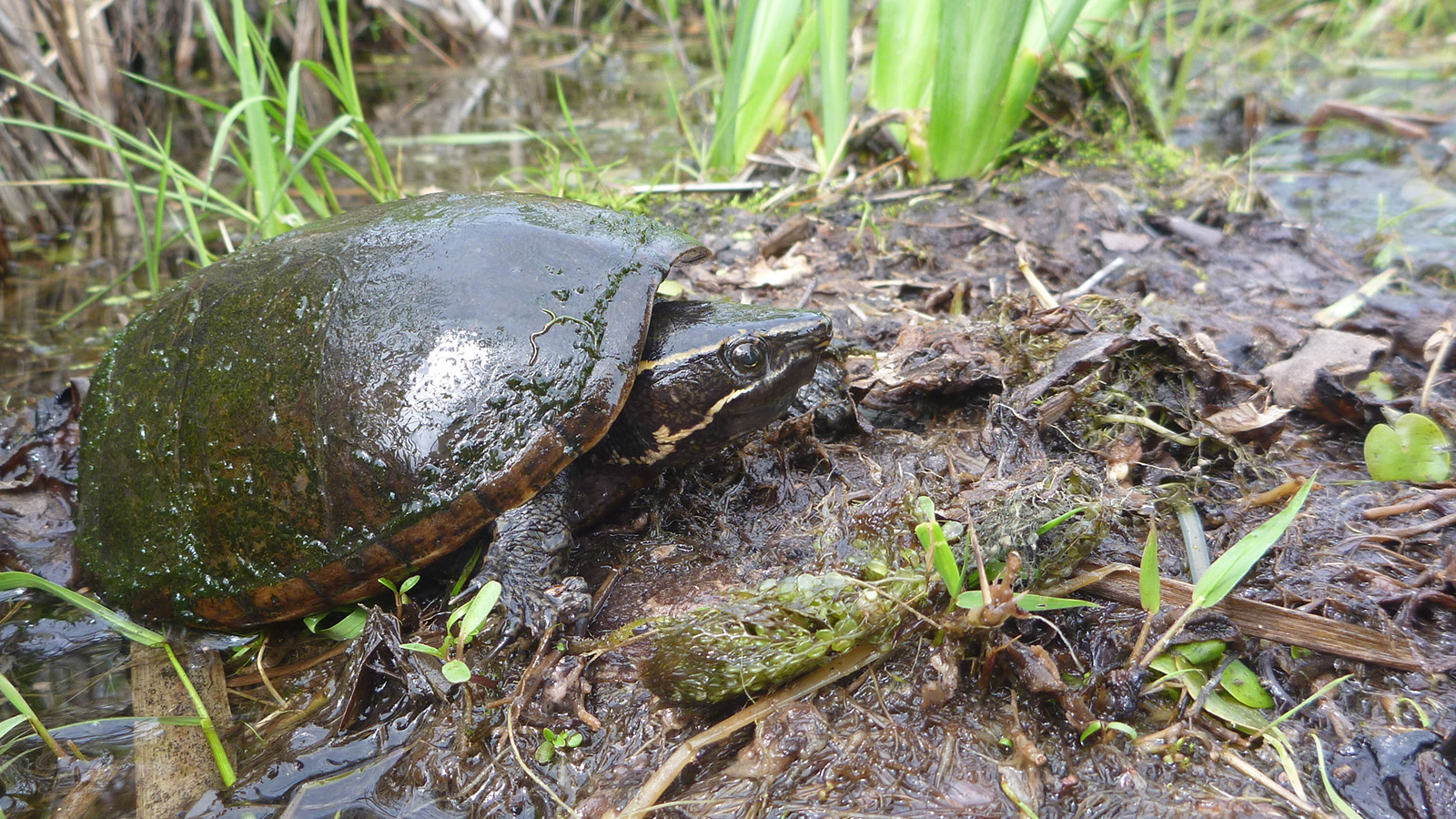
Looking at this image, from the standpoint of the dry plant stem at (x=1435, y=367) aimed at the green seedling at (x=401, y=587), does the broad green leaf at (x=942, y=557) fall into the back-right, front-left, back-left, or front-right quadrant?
front-left

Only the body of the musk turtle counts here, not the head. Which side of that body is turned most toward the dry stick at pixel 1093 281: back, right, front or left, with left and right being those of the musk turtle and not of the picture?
front

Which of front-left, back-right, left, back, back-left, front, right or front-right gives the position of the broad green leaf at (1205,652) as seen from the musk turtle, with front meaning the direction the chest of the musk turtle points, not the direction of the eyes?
front-right

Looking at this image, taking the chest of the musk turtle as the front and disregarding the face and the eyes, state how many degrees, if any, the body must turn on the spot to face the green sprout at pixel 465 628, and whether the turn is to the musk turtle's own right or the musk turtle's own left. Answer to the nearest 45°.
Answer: approximately 90° to the musk turtle's own right

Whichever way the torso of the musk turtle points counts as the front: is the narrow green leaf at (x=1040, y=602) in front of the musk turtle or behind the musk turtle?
in front

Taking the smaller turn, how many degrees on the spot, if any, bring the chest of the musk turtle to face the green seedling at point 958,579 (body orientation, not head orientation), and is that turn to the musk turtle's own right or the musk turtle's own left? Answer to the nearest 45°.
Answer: approximately 45° to the musk turtle's own right

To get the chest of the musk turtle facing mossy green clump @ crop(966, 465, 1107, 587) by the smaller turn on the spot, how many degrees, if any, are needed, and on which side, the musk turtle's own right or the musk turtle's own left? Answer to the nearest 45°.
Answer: approximately 45° to the musk turtle's own right

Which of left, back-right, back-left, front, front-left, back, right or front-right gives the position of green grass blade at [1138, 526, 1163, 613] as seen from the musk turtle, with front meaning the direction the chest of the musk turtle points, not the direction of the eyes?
front-right

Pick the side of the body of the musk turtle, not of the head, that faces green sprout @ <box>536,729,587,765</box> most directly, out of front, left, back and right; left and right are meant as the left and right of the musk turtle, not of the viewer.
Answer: right

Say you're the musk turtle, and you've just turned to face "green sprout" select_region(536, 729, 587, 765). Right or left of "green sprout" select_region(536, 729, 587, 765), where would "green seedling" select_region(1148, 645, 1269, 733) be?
left

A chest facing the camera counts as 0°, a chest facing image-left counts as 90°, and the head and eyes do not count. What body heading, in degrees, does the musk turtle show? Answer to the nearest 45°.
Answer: approximately 270°

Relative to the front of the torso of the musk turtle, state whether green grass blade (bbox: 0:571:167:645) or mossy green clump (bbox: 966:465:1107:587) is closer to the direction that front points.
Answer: the mossy green clump

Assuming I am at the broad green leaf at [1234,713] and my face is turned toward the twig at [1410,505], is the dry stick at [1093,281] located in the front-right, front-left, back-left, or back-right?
front-left

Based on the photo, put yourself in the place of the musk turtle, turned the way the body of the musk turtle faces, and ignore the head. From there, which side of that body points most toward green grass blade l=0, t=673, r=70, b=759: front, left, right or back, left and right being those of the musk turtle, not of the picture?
back
